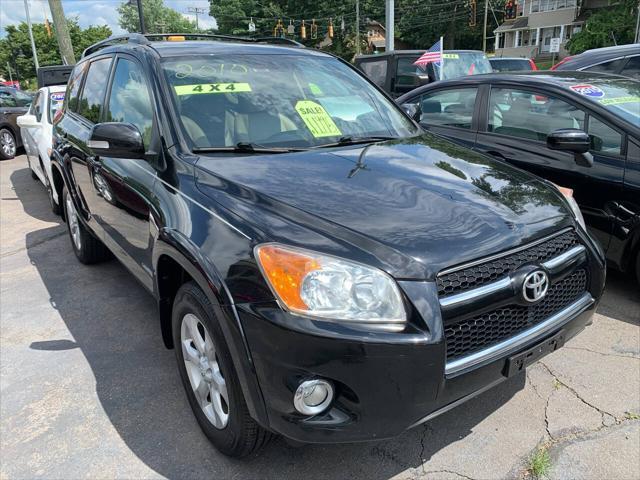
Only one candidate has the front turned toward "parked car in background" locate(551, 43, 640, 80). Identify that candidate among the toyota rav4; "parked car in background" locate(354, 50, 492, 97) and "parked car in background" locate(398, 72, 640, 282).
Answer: "parked car in background" locate(354, 50, 492, 97)

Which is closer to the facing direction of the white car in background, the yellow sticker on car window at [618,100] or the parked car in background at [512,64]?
the yellow sticker on car window

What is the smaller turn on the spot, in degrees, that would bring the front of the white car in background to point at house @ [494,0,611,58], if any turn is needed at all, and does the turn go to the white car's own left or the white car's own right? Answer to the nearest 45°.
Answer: approximately 90° to the white car's own left

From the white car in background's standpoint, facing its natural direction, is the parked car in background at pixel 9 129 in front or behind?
behind

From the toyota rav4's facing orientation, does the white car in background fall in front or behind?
behind

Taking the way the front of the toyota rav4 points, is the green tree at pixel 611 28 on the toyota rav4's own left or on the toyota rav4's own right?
on the toyota rav4's own left

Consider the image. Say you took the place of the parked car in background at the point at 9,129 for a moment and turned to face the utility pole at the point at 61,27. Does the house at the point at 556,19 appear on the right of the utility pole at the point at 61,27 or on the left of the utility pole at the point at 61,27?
right

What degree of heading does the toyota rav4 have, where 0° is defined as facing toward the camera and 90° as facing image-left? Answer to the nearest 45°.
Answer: approximately 315°
